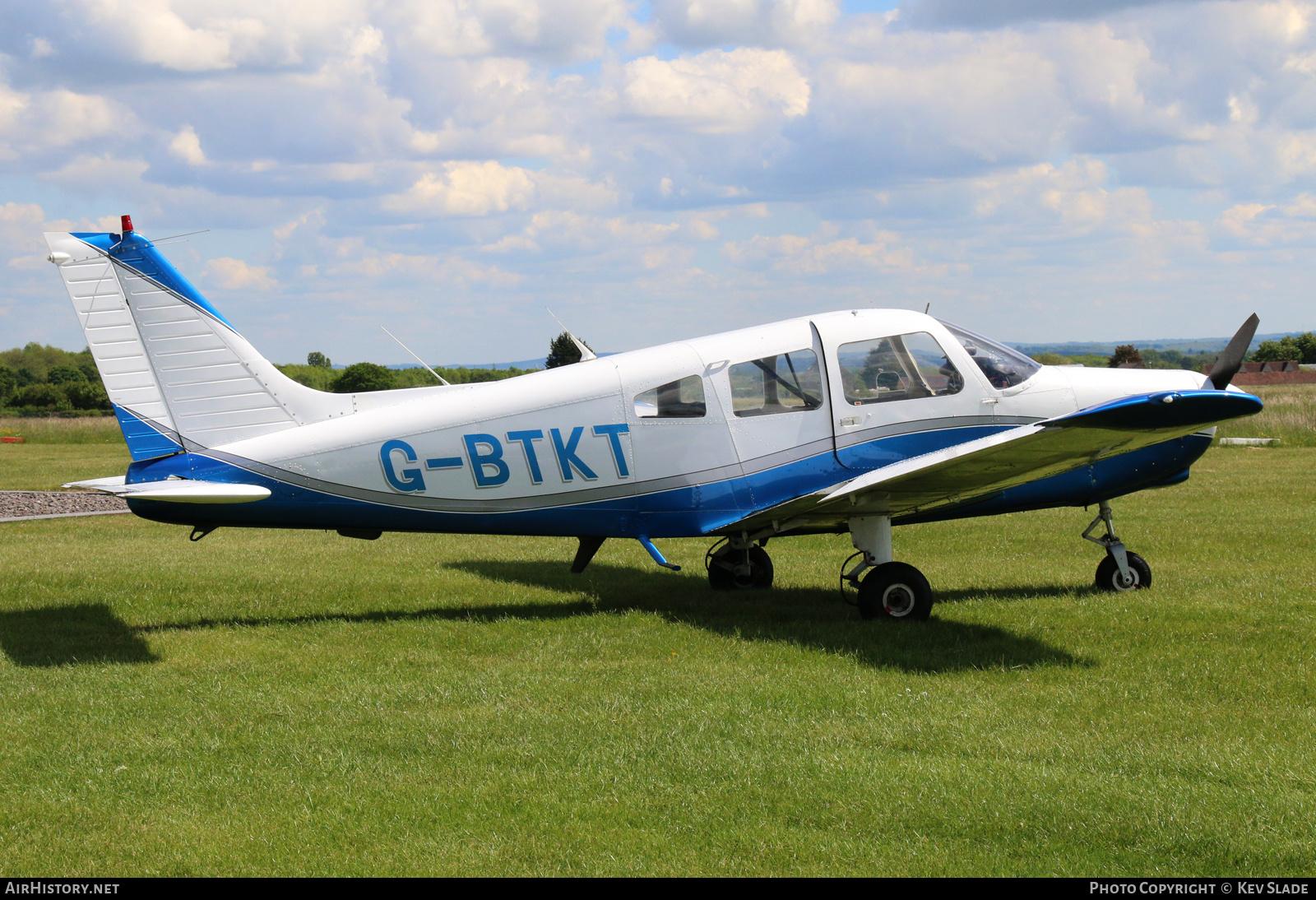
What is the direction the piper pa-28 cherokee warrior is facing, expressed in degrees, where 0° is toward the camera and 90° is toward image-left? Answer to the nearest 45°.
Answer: approximately 270°
